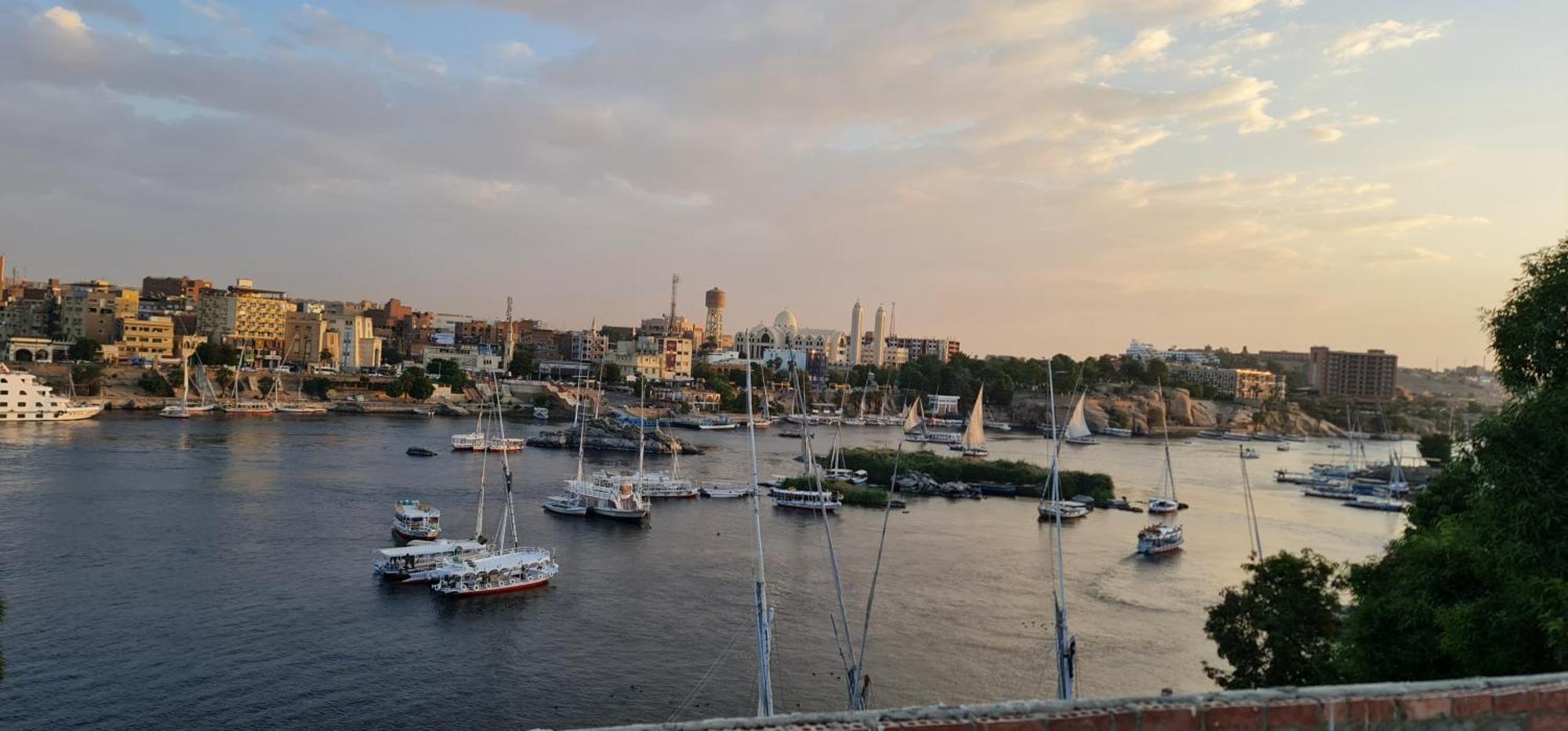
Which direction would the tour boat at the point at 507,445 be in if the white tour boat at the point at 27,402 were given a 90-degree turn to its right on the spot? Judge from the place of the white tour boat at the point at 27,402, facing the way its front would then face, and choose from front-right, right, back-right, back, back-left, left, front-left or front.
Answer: front-left

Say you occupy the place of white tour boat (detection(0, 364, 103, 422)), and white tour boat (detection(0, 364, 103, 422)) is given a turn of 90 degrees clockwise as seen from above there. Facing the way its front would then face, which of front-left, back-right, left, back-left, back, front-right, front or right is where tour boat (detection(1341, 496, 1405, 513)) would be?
front-left

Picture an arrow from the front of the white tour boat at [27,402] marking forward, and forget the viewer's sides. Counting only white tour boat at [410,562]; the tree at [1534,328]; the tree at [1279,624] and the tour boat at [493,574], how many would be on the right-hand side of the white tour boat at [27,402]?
4

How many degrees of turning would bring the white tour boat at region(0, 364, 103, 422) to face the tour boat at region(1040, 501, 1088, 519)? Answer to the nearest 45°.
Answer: approximately 45° to its right

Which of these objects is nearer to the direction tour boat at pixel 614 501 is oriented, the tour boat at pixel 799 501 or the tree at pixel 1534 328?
the tree

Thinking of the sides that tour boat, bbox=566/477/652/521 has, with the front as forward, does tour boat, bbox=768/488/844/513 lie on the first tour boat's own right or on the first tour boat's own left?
on the first tour boat's own left

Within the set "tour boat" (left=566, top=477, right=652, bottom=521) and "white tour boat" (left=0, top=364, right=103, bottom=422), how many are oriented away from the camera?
0

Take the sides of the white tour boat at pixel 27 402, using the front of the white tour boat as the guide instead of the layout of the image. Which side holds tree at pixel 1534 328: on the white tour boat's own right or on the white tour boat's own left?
on the white tour boat's own right

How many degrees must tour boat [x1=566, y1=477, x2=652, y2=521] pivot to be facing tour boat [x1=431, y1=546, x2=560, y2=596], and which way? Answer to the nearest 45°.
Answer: approximately 45° to its right

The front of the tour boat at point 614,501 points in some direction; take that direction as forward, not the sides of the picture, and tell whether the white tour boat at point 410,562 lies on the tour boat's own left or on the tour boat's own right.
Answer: on the tour boat's own right

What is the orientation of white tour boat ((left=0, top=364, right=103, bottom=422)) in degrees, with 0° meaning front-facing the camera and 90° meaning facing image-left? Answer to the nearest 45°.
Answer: approximately 270°
